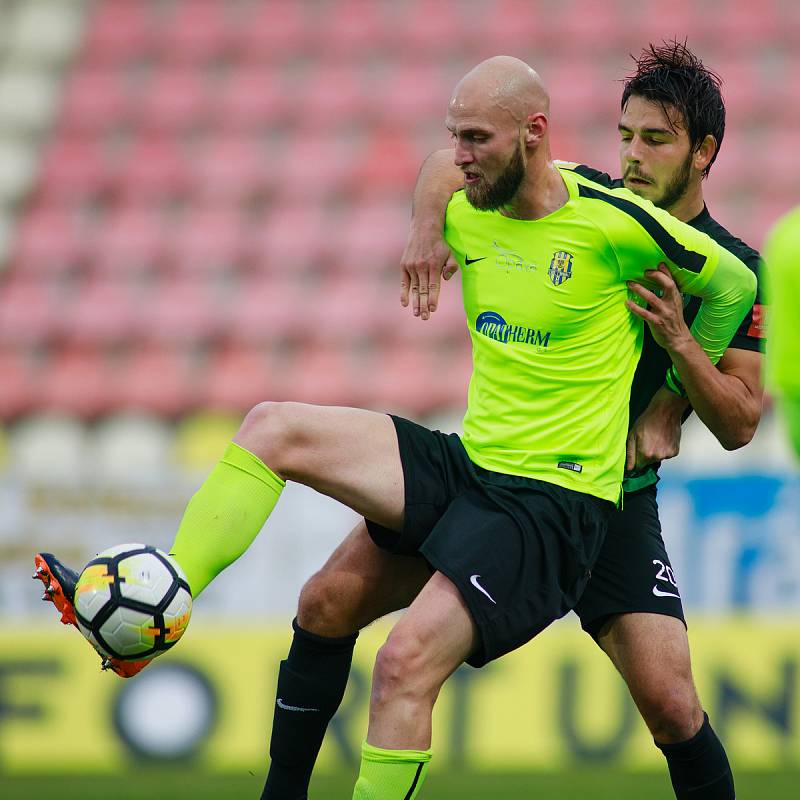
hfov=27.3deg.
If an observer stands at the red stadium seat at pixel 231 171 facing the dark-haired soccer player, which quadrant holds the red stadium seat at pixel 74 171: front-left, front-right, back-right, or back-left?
back-right

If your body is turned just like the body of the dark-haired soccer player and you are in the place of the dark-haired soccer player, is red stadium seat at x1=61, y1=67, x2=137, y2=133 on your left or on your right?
on your right

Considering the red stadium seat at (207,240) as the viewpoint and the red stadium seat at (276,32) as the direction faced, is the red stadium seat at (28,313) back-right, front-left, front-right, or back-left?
back-left

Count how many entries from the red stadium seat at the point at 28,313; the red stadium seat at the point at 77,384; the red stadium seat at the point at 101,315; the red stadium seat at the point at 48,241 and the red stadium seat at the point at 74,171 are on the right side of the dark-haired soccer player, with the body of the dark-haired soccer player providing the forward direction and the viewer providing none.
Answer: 5

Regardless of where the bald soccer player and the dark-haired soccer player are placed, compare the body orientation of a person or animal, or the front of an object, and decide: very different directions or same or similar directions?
same or similar directions

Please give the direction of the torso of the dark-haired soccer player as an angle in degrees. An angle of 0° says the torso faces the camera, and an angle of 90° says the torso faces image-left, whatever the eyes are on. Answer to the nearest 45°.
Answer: approximately 45°

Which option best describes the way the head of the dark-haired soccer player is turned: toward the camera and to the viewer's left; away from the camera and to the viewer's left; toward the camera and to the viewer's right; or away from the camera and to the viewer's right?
toward the camera and to the viewer's left

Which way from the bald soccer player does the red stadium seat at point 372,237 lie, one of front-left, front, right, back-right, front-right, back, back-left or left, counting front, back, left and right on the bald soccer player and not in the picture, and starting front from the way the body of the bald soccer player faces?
back-right

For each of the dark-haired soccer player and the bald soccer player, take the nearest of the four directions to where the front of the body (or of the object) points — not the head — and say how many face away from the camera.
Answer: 0

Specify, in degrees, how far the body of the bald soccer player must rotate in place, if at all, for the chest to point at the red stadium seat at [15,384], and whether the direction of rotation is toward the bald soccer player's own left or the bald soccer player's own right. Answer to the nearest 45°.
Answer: approximately 90° to the bald soccer player's own right

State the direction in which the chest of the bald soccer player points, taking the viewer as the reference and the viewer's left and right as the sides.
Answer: facing the viewer and to the left of the viewer

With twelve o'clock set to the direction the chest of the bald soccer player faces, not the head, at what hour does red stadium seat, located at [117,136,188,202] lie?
The red stadium seat is roughly at 4 o'clock from the bald soccer player.
